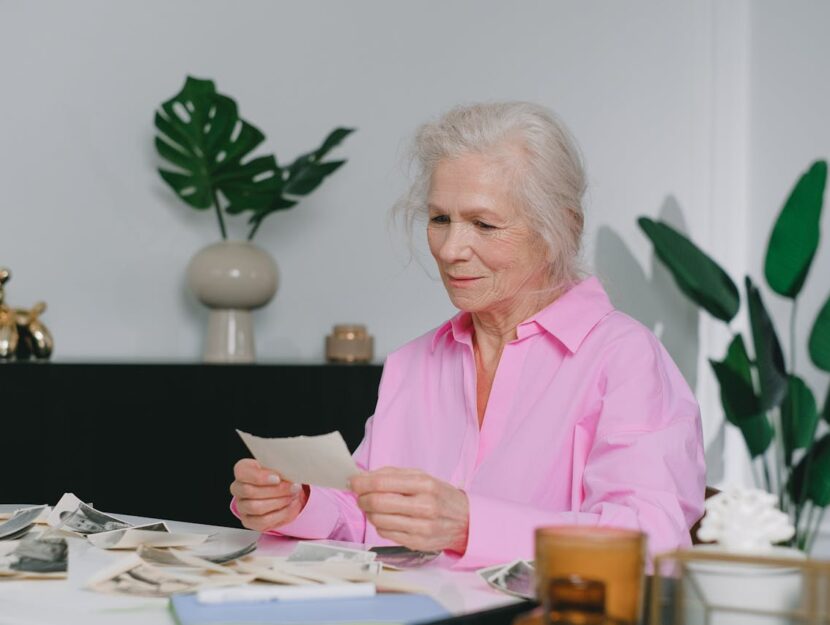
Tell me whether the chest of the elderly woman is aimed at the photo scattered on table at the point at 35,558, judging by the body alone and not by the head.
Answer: yes

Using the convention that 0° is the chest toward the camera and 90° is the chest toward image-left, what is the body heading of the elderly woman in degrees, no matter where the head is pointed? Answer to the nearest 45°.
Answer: approximately 45°

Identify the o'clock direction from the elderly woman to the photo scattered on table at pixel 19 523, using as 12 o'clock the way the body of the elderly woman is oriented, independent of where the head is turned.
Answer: The photo scattered on table is roughly at 1 o'clock from the elderly woman.

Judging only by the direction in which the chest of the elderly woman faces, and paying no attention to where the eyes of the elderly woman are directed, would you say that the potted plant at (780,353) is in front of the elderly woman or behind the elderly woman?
behind

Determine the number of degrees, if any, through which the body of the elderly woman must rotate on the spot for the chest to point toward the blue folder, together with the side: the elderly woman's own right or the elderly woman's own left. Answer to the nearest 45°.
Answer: approximately 45° to the elderly woman's own left

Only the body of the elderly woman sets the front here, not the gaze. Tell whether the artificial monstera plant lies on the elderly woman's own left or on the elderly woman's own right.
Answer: on the elderly woman's own right

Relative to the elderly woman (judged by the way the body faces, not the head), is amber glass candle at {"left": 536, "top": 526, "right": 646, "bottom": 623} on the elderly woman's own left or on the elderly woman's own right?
on the elderly woman's own left
